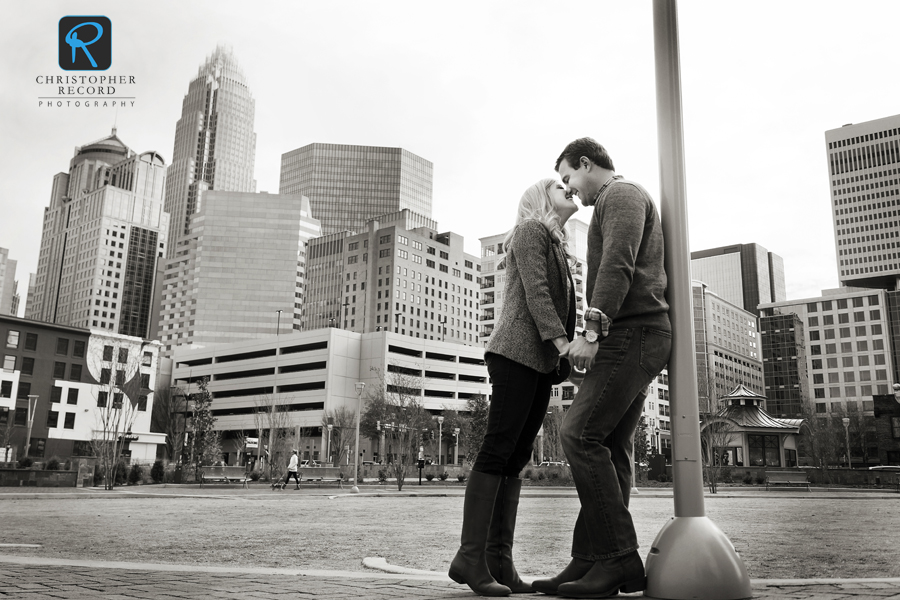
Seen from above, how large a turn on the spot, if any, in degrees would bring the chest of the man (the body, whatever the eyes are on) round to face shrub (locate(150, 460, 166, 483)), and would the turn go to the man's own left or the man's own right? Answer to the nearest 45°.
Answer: approximately 45° to the man's own right

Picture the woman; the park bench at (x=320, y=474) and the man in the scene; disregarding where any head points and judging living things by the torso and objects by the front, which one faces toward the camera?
the park bench

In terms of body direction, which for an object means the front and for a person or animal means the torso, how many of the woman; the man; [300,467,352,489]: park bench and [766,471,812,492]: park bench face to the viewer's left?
1

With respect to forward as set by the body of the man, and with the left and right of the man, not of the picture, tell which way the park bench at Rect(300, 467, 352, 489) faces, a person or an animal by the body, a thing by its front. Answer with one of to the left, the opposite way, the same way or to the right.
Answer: to the left

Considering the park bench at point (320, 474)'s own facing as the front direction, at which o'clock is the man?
The man is roughly at 12 o'clock from the park bench.

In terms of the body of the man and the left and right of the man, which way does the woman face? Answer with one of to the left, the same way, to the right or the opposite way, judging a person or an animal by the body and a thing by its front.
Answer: the opposite way

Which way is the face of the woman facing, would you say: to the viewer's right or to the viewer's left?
to the viewer's right

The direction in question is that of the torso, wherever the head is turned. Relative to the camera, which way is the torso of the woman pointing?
to the viewer's right

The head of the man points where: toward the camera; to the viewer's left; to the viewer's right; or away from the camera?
to the viewer's left

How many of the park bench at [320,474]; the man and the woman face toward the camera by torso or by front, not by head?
1

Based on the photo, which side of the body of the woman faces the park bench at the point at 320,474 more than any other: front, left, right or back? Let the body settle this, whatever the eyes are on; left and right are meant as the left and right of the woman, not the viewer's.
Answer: left

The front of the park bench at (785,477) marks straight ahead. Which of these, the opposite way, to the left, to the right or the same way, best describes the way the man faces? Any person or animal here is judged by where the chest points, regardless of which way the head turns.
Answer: to the right

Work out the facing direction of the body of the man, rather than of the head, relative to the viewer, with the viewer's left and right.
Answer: facing to the left of the viewer

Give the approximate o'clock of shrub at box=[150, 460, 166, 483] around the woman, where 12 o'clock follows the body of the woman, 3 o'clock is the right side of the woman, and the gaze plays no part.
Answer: The shrub is roughly at 8 o'clock from the woman.
